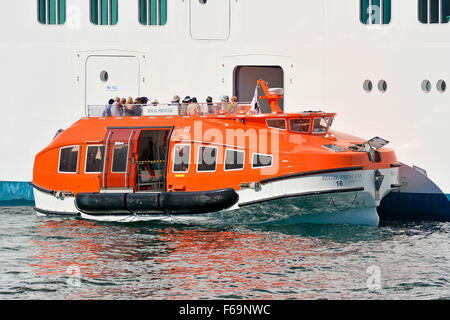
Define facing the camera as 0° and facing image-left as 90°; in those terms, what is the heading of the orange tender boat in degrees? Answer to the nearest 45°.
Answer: approximately 315°
